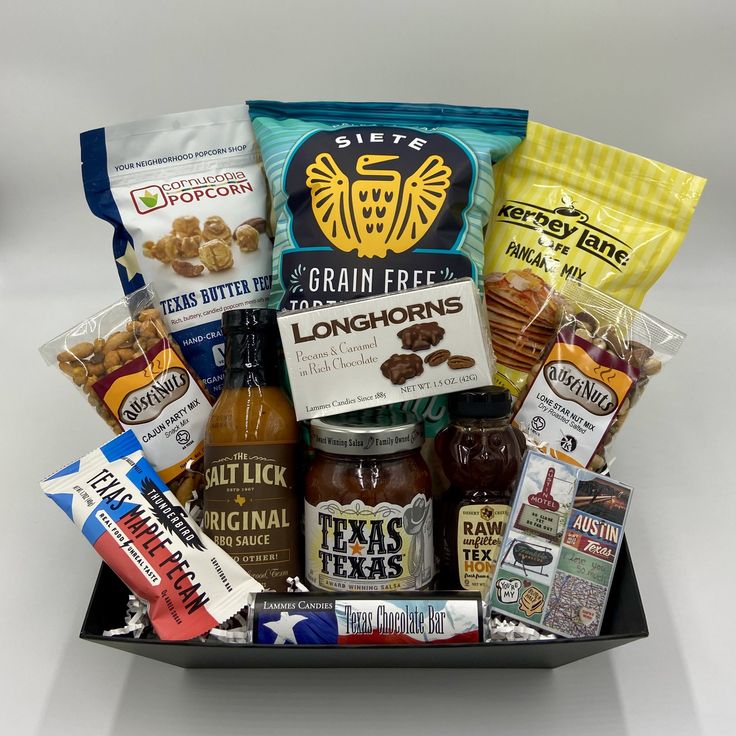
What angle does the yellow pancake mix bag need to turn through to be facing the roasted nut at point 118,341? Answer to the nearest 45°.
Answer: approximately 45° to its right

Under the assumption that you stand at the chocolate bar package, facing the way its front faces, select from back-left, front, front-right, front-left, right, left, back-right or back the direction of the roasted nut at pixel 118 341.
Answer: right

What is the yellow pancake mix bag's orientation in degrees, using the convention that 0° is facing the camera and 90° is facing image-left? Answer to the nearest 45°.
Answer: approximately 0°

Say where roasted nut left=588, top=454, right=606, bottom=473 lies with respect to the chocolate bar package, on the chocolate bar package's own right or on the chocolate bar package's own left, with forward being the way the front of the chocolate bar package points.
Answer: on the chocolate bar package's own left

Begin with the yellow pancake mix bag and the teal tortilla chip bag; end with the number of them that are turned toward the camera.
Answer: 2

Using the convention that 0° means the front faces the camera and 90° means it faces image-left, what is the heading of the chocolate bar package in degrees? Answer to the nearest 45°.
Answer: approximately 0°
